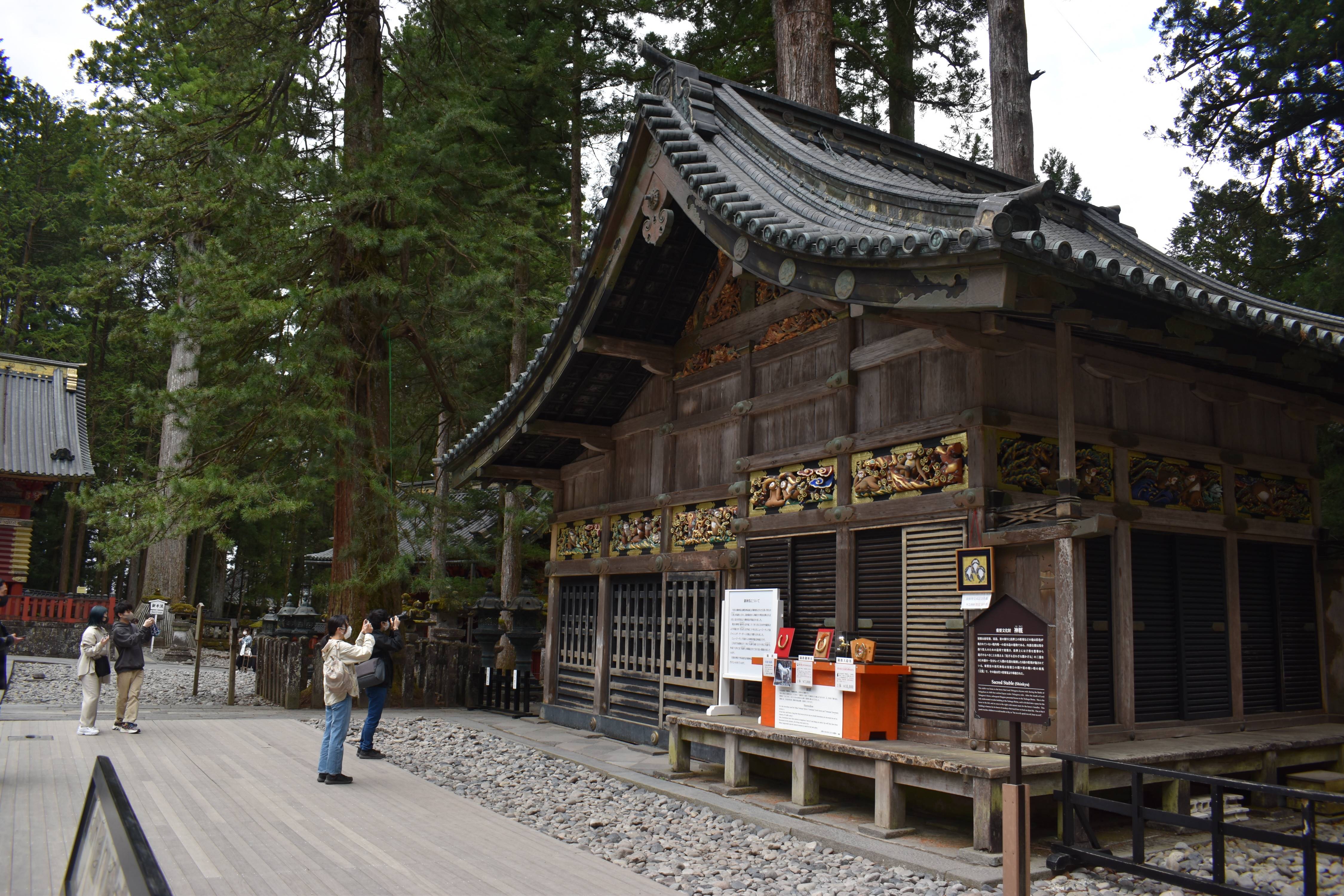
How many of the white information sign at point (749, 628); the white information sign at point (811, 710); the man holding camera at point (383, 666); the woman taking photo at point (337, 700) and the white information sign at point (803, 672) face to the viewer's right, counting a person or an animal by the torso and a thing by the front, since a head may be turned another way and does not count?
2

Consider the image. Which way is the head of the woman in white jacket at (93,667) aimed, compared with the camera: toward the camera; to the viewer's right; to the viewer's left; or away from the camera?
to the viewer's right

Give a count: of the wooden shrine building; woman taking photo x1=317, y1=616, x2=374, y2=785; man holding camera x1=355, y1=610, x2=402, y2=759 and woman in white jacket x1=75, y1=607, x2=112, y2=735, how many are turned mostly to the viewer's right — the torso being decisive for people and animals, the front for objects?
3

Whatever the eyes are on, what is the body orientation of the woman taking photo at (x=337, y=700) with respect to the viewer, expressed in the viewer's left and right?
facing to the right of the viewer

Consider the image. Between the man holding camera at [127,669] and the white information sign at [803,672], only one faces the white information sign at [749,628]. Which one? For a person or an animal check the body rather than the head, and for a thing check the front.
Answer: the man holding camera

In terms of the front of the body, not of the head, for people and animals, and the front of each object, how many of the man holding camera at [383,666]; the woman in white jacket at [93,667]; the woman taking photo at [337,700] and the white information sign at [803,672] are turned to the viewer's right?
3

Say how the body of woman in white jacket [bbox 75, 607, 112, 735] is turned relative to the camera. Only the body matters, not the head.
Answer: to the viewer's right

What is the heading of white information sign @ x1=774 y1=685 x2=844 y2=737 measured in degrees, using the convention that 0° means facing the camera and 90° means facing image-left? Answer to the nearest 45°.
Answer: approximately 45°

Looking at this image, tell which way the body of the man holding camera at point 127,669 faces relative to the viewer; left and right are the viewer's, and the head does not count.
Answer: facing the viewer and to the right of the viewer

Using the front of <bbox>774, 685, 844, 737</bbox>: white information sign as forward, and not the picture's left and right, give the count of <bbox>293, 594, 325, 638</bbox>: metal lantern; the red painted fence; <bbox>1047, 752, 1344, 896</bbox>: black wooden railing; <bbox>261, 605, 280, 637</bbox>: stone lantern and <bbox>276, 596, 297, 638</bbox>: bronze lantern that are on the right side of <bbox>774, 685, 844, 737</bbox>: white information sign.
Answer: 4

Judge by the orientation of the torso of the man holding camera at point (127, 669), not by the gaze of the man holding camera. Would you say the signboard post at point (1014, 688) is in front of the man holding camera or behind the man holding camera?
in front

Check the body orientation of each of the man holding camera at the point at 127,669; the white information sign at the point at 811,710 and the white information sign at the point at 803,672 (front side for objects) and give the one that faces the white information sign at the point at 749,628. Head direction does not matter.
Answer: the man holding camera

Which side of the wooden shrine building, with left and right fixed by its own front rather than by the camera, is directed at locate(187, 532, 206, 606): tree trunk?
right

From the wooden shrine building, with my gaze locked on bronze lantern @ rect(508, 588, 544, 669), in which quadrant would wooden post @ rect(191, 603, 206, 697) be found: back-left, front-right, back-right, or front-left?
front-left

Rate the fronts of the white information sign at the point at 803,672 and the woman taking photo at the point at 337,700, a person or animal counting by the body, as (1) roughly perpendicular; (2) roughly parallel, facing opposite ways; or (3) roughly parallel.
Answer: roughly parallel, facing opposite ways
